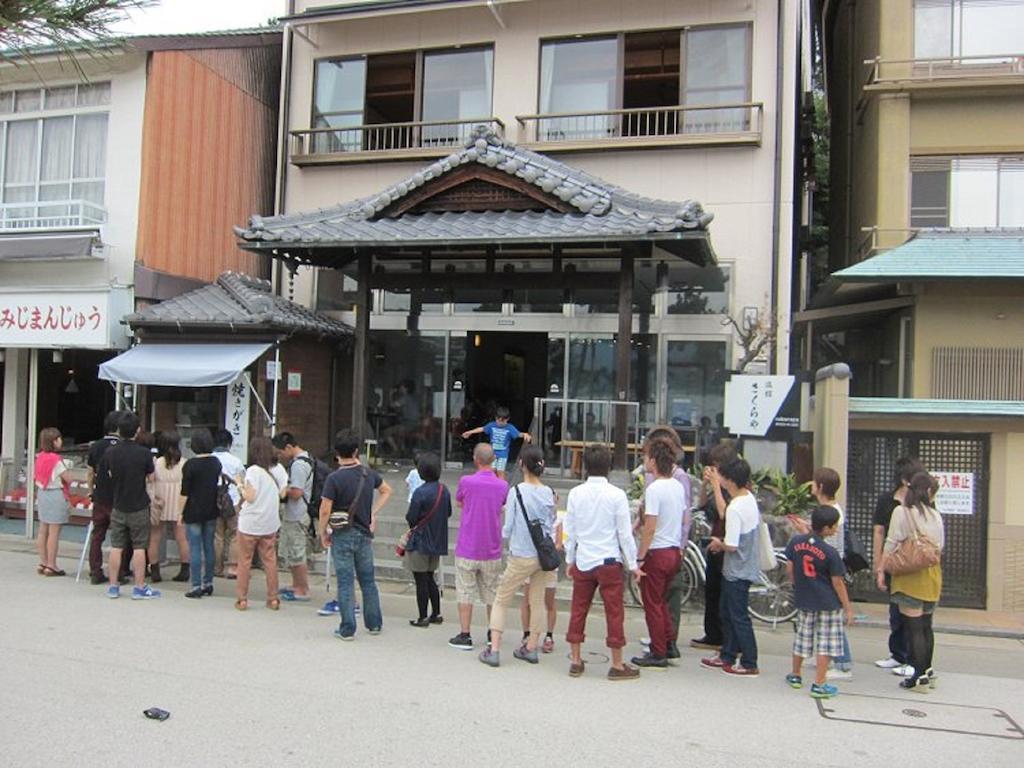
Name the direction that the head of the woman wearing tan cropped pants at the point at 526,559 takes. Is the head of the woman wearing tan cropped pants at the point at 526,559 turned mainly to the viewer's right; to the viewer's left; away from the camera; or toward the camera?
away from the camera

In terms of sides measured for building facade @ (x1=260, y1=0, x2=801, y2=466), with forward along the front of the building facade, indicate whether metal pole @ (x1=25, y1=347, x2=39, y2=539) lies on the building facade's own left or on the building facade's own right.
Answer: on the building facade's own right

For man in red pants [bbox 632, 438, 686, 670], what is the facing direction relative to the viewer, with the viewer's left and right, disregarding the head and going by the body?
facing away from the viewer and to the left of the viewer

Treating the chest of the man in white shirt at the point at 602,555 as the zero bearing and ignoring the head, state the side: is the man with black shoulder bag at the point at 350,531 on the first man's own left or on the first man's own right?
on the first man's own left

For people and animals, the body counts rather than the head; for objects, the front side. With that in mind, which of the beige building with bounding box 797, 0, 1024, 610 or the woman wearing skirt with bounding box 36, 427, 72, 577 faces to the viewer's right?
the woman wearing skirt

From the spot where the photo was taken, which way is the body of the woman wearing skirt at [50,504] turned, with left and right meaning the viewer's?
facing to the right of the viewer

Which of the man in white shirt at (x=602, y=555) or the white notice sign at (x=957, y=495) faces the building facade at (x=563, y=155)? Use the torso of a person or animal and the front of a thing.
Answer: the man in white shirt

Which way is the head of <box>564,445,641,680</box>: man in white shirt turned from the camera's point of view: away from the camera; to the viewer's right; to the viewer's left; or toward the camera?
away from the camera

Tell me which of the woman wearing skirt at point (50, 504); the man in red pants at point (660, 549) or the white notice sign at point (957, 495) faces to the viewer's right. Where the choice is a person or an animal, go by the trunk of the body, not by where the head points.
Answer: the woman wearing skirt

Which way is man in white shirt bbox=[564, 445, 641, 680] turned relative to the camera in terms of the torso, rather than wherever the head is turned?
away from the camera

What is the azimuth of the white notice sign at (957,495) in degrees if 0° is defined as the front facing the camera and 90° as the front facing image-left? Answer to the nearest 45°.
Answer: approximately 0°

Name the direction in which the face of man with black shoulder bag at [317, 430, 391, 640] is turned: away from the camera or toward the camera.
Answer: away from the camera
